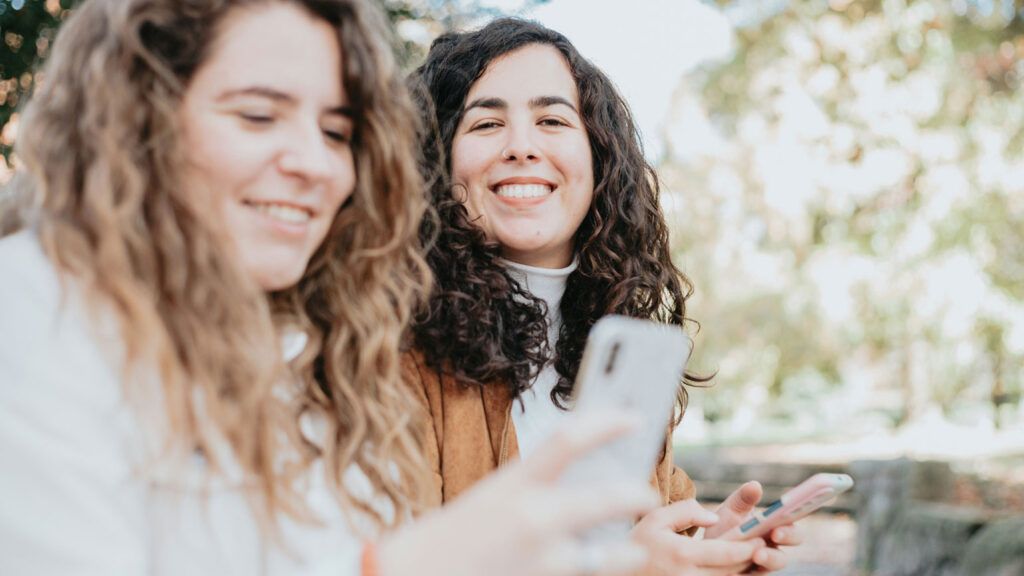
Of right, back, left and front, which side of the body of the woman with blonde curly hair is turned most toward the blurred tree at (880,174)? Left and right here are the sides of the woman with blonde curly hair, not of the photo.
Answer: left

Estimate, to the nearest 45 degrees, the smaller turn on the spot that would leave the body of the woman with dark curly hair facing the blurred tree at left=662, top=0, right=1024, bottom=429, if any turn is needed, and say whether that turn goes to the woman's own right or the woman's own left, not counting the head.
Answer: approximately 180°

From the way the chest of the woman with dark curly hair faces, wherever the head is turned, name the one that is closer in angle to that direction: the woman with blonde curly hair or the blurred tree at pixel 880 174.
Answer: the woman with blonde curly hair

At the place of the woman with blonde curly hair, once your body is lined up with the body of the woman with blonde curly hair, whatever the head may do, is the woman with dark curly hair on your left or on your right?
on your left

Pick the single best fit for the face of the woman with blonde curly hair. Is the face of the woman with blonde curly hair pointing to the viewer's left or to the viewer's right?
to the viewer's right

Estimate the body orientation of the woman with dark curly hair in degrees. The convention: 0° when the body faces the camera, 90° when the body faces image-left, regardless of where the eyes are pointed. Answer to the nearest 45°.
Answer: approximately 0°
